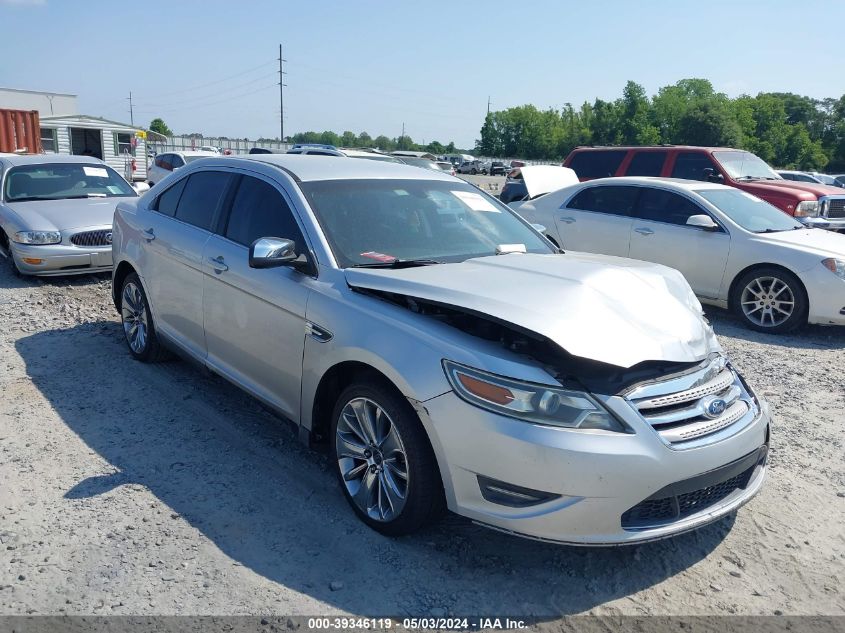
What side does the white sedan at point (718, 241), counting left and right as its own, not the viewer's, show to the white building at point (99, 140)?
back

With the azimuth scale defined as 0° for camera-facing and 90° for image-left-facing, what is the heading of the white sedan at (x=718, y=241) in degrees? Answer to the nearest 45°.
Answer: approximately 315°

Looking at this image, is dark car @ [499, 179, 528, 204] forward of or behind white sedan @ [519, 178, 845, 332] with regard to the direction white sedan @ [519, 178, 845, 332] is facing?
behind

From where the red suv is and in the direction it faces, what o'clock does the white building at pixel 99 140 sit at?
The white building is roughly at 5 o'clock from the red suv.

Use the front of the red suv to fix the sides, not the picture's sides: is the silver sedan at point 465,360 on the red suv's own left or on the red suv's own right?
on the red suv's own right

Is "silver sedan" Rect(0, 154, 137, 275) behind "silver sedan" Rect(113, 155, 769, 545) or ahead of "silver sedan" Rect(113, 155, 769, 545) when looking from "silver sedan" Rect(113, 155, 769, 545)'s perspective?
behind
